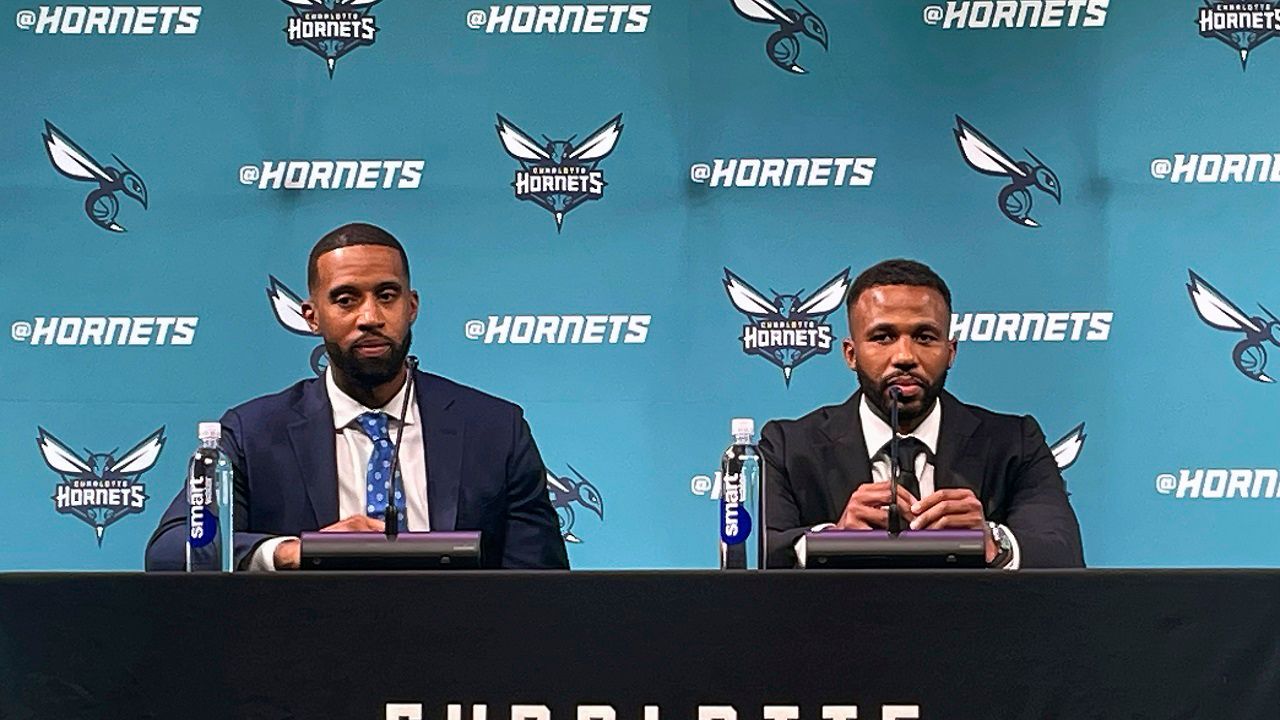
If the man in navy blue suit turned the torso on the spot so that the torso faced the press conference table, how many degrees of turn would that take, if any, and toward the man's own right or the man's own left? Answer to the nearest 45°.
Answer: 0° — they already face it

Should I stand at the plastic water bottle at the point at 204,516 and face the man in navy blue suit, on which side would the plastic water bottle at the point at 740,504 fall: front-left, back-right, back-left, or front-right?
front-right

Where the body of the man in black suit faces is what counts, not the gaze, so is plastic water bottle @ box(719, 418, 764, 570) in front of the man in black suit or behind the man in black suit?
in front

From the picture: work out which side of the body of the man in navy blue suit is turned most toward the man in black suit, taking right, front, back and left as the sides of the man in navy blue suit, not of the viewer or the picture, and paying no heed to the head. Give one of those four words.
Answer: left

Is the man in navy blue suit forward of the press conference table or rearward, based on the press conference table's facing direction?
rearward

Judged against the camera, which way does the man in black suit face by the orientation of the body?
toward the camera

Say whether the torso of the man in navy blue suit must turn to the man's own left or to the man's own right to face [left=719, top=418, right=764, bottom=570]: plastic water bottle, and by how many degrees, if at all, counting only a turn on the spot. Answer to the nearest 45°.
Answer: approximately 45° to the man's own left

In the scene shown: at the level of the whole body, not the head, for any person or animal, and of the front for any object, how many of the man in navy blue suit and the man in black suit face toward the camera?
2
